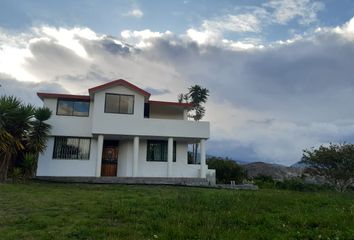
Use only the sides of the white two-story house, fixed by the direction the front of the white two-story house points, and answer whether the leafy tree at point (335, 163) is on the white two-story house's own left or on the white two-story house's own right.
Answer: on the white two-story house's own left

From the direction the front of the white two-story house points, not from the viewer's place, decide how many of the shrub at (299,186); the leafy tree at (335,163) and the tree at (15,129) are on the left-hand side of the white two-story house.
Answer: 2

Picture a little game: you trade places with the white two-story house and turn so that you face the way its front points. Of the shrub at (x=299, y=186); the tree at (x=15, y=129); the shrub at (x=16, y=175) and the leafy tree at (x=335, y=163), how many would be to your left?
2

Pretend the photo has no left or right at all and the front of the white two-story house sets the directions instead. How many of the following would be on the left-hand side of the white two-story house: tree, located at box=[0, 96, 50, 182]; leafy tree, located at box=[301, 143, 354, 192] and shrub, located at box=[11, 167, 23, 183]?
1

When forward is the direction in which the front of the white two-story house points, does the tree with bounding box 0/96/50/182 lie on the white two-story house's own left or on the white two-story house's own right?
on the white two-story house's own right

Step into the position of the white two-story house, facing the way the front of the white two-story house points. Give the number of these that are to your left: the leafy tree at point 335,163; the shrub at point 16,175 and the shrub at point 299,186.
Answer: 2

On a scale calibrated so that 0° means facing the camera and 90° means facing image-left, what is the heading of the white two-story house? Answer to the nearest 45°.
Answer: approximately 0°

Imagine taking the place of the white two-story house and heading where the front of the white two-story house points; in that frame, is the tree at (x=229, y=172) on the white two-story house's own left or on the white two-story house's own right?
on the white two-story house's own left

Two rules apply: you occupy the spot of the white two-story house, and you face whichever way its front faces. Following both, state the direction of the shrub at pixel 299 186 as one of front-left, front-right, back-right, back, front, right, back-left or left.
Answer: left
